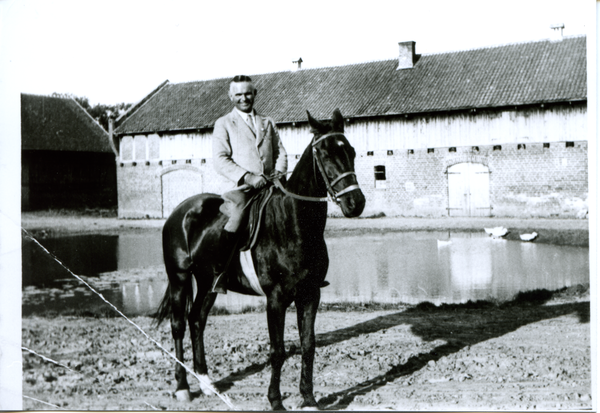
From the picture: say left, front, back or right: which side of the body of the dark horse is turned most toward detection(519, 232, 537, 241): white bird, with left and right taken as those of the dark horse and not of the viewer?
left

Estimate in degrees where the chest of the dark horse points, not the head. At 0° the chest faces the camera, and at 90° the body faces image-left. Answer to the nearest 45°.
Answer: approximately 315°

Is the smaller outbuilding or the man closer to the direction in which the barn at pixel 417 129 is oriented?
the man

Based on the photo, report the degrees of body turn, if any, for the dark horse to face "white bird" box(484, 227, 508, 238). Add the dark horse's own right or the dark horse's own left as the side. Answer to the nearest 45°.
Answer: approximately 90° to the dark horse's own left
